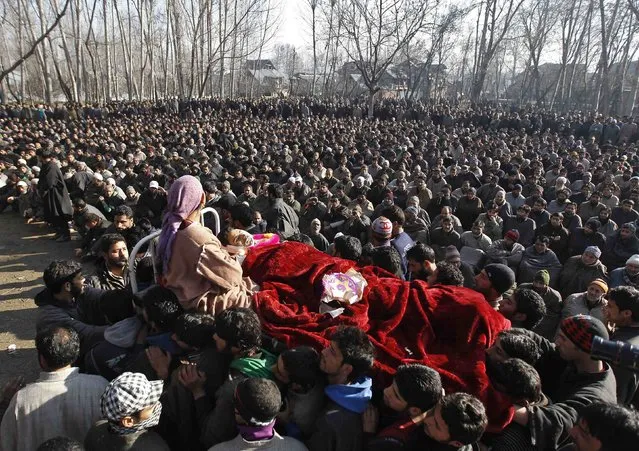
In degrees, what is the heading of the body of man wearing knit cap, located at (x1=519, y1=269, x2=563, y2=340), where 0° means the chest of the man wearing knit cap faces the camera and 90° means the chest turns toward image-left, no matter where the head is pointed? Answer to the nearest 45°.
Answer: approximately 45°

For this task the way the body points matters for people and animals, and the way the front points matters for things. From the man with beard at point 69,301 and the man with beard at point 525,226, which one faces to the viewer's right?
the man with beard at point 69,301

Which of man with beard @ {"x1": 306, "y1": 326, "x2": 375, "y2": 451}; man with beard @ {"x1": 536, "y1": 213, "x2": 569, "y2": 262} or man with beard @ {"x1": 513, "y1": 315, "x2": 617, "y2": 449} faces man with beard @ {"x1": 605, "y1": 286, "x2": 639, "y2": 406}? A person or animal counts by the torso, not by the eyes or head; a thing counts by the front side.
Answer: man with beard @ {"x1": 536, "y1": 213, "x2": 569, "y2": 262}

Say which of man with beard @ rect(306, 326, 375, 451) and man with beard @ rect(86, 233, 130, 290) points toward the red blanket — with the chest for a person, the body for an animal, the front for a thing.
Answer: man with beard @ rect(86, 233, 130, 290)

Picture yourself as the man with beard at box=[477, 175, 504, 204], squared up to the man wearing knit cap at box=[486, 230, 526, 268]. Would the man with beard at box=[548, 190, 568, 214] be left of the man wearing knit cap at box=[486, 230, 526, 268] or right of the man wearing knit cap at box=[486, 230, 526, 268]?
left

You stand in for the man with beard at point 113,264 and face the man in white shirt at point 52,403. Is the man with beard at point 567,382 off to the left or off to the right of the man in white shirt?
left

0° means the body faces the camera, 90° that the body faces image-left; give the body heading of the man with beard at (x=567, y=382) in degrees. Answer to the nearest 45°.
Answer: approximately 90°

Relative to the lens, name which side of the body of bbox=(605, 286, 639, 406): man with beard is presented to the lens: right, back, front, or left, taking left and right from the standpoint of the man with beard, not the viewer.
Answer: left
